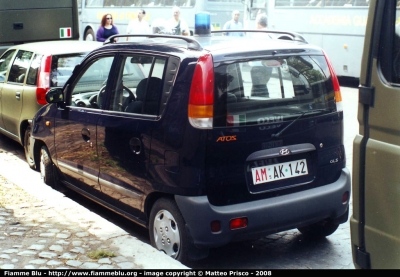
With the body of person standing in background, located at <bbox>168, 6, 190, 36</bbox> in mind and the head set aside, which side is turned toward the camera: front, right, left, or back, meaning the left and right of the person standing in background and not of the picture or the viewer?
front

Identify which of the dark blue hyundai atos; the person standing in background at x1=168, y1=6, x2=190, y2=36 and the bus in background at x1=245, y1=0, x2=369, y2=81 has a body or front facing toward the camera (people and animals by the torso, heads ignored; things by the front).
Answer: the person standing in background

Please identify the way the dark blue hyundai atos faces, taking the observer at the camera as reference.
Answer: facing away from the viewer and to the left of the viewer

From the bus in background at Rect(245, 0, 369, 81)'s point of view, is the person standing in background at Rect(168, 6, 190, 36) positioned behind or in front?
in front

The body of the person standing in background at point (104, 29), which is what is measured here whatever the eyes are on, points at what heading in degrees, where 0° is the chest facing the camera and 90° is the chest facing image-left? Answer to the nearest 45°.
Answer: approximately 315°

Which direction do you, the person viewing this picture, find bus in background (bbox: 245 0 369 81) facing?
facing to the left of the viewer

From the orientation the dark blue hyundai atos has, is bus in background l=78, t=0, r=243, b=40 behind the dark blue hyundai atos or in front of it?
in front

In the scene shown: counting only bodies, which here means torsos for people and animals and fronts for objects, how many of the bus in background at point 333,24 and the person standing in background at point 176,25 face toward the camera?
1

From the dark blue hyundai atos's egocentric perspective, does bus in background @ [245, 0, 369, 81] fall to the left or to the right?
on its right
